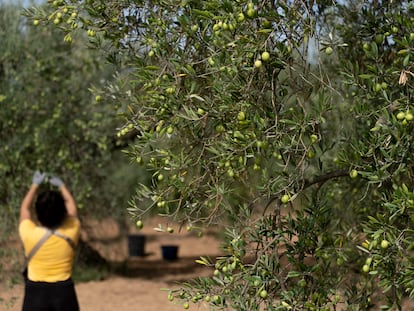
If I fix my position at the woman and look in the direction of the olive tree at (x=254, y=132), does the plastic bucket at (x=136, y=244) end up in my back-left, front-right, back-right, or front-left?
back-left

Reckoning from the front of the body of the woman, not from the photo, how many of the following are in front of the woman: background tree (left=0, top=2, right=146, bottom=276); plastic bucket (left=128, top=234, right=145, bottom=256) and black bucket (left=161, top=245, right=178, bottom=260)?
3

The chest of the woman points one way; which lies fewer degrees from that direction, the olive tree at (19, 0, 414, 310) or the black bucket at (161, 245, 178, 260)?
the black bucket

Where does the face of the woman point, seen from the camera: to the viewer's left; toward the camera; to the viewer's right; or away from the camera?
away from the camera

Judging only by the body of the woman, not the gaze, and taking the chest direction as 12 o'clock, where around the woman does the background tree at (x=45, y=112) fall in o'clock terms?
The background tree is roughly at 12 o'clock from the woman.

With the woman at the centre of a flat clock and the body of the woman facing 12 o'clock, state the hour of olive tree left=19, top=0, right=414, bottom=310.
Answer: The olive tree is roughly at 5 o'clock from the woman.

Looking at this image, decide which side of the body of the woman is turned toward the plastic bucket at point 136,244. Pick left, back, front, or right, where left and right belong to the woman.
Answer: front

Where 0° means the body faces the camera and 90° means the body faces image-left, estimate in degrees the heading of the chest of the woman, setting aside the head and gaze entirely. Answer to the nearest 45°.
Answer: approximately 180°

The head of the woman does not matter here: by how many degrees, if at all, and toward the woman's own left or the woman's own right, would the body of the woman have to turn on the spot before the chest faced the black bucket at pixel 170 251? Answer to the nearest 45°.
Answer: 0° — they already face it

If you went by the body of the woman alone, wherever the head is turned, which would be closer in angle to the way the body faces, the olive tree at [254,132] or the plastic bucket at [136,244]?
the plastic bucket
